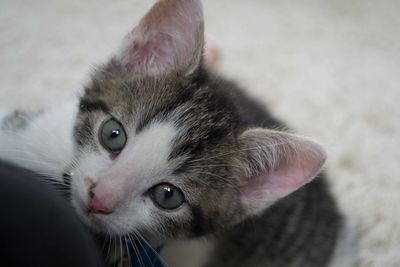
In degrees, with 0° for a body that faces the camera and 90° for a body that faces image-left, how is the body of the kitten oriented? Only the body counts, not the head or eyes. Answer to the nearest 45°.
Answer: approximately 45°
